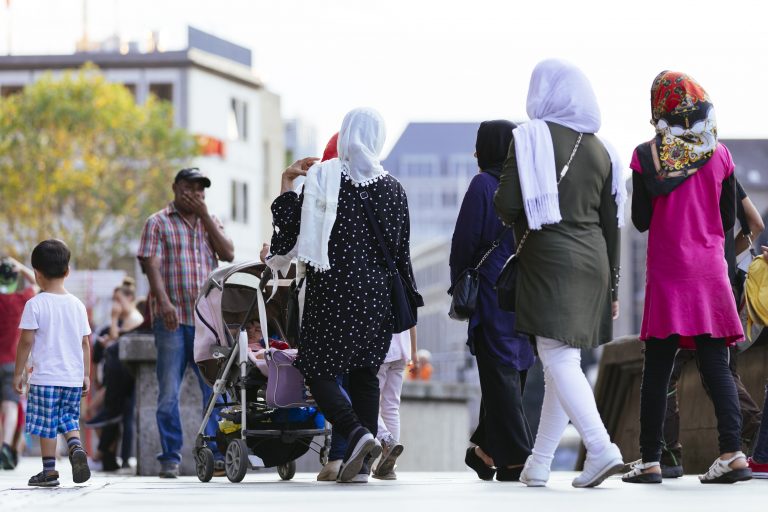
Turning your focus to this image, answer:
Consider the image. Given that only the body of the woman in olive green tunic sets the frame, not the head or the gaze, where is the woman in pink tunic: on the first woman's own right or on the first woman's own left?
on the first woman's own right

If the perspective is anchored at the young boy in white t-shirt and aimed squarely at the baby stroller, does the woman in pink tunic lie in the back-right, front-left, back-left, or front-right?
front-right

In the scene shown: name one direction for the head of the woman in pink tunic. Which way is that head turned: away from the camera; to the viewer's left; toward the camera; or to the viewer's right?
away from the camera

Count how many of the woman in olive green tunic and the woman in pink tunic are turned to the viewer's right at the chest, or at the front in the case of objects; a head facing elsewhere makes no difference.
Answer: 0

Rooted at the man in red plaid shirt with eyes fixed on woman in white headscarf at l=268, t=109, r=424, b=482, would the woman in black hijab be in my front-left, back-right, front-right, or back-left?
front-left

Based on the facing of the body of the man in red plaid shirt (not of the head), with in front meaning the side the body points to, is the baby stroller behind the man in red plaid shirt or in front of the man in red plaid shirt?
in front

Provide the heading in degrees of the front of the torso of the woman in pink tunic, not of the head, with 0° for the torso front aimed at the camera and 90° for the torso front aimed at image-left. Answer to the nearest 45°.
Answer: approximately 135°

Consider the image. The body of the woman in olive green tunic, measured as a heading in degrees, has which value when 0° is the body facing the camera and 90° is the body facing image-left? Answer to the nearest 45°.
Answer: approximately 135°

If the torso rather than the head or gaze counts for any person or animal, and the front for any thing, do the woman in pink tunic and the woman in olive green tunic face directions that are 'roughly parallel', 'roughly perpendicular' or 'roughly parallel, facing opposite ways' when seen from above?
roughly parallel

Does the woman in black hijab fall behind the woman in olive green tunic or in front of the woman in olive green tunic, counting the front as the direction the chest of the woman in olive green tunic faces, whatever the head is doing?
in front

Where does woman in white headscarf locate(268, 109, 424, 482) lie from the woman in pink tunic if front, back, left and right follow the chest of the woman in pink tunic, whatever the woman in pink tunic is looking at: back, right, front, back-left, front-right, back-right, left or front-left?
front-left
